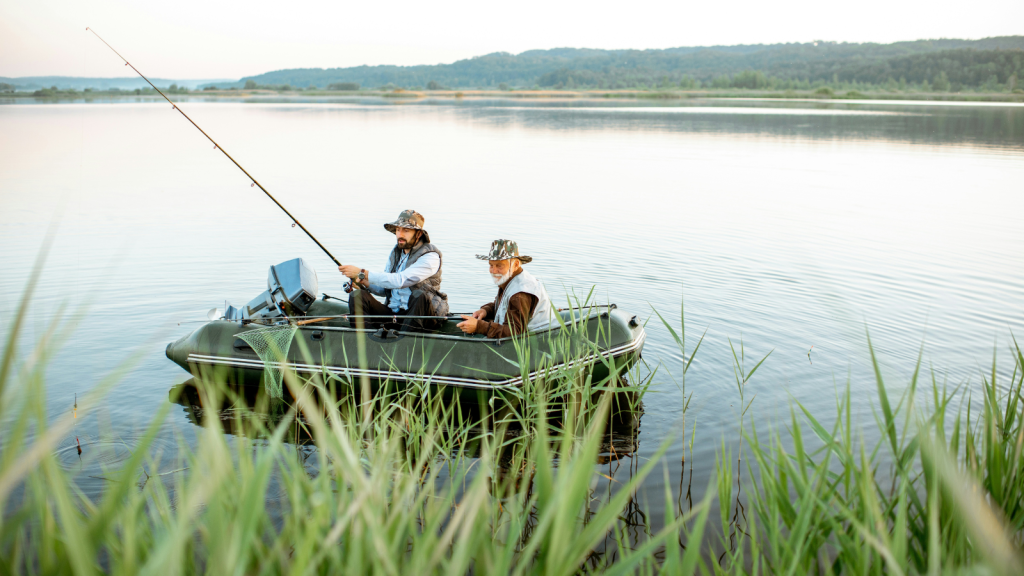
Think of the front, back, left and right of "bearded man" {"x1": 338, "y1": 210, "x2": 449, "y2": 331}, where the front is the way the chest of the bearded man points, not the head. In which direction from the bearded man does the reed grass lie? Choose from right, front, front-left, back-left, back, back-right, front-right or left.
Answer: front-left

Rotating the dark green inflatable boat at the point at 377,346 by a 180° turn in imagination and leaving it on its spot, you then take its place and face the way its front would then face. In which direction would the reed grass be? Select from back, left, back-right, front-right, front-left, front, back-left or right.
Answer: left

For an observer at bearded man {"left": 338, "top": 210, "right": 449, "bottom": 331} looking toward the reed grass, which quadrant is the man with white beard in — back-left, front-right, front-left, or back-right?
front-left

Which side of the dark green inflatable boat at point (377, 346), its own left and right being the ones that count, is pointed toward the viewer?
right

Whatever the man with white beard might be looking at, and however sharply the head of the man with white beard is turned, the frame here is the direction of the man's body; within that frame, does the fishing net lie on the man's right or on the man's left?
on the man's right

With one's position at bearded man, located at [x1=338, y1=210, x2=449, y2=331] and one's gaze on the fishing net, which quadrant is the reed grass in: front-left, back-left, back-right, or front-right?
front-left

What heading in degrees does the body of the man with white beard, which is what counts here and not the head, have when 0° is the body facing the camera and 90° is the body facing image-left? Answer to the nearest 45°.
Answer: approximately 45°

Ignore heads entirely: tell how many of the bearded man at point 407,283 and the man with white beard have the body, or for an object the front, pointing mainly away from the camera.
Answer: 0

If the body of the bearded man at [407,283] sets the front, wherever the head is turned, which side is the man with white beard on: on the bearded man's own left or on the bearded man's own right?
on the bearded man's own left

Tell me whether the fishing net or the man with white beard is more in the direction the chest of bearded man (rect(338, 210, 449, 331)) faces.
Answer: the fishing net

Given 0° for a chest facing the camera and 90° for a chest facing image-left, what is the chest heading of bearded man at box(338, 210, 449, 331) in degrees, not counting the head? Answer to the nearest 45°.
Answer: approximately 45°

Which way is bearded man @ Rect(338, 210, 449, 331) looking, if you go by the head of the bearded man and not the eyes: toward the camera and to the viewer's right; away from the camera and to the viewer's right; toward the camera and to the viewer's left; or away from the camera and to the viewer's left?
toward the camera and to the viewer's left

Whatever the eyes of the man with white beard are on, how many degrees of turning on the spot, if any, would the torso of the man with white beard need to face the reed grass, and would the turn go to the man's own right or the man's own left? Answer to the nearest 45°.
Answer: approximately 45° to the man's own left
